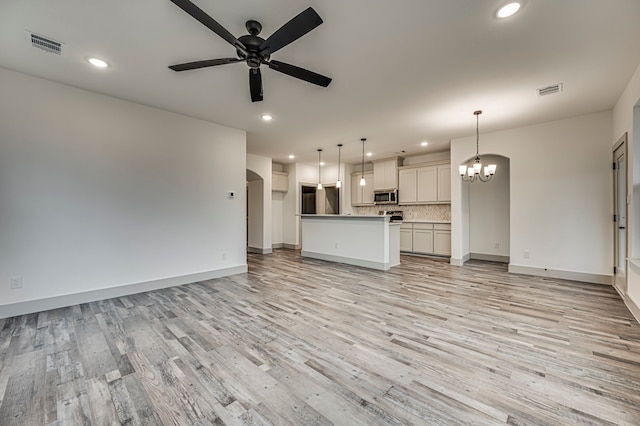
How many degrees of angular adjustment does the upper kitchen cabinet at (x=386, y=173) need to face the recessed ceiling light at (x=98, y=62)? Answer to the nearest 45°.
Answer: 0° — it already faces it

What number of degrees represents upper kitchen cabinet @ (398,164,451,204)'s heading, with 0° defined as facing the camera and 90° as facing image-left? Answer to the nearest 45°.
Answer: approximately 45°

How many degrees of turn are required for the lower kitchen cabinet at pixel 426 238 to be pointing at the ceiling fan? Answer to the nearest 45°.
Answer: approximately 45° to its left

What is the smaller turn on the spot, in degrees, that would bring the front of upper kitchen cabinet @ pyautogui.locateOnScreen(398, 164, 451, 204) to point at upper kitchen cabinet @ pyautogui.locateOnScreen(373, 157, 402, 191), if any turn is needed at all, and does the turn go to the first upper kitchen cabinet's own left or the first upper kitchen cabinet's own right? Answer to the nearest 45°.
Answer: approximately 45° to the first upper kitchen cabinet's own right

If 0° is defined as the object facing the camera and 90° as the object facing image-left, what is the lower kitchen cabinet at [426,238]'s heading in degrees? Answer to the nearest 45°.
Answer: approximately 45°
